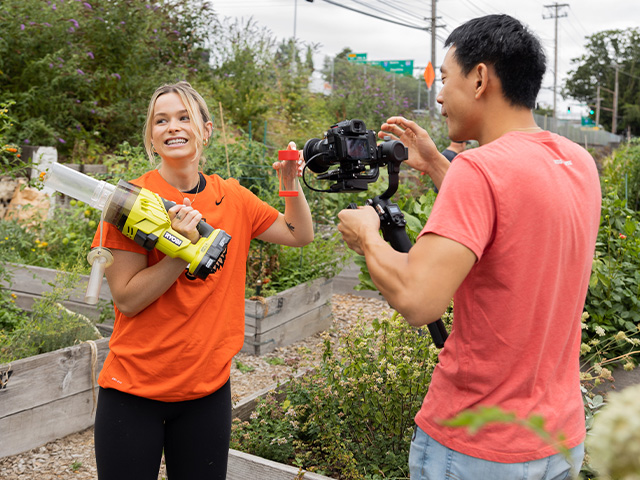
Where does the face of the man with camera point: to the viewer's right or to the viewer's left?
to the viewer's left

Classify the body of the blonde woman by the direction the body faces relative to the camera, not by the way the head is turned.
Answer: toward the camera

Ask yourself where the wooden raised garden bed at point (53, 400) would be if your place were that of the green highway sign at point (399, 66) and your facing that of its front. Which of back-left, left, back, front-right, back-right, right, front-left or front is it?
front

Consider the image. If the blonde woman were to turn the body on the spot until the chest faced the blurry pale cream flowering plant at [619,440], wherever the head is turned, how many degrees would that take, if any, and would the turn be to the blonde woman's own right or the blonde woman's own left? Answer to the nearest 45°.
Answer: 0° — they already face it

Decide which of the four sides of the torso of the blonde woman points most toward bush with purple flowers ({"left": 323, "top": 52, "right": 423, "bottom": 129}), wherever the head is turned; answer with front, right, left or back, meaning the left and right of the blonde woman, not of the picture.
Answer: back

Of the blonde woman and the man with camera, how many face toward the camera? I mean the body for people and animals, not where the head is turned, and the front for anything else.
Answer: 1

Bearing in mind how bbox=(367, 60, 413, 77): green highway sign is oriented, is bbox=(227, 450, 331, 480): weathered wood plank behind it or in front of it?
in front

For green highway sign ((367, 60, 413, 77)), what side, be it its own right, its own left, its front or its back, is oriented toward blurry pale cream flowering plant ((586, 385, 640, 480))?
front

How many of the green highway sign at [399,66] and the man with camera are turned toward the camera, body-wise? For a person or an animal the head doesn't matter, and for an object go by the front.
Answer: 1

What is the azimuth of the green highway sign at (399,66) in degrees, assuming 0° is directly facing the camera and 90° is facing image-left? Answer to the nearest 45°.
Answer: approximately 0°

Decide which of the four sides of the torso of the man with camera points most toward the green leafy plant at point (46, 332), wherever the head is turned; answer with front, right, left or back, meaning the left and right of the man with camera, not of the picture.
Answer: front

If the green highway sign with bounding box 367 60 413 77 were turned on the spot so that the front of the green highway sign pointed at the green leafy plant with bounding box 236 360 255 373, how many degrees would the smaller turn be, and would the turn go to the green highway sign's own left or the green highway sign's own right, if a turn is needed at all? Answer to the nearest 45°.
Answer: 0° — it already faces it

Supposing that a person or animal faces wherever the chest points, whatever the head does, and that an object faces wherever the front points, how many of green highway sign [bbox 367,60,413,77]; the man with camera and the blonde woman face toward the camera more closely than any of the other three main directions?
2

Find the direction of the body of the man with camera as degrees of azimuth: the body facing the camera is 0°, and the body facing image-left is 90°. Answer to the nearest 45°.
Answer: approximately 135°
